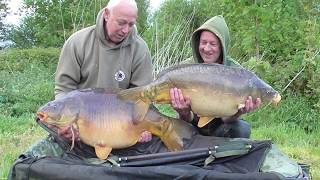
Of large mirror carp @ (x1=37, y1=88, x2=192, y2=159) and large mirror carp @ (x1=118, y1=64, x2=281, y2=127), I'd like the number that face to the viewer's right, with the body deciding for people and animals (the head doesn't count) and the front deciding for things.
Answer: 1

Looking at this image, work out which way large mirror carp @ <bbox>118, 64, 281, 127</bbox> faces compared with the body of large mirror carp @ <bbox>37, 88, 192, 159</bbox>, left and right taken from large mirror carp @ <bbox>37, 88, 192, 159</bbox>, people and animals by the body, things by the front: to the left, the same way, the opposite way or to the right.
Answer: the opposite way

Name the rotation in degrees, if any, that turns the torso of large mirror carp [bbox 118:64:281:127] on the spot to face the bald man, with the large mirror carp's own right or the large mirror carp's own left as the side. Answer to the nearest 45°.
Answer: approximately 135° to the large mirror carp's own left

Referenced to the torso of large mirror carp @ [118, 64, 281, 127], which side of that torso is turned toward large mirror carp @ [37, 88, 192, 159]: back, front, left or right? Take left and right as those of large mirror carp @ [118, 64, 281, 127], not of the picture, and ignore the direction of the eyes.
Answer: back

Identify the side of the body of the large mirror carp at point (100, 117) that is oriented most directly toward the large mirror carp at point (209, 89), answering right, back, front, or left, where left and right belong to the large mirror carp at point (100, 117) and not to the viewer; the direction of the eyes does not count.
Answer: back

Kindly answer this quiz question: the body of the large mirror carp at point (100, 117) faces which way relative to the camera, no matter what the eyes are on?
to the viewer's left

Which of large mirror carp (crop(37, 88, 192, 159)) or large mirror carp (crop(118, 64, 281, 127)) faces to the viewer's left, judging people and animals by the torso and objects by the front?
large mirror carp (crop(37, 88, 192, 159))

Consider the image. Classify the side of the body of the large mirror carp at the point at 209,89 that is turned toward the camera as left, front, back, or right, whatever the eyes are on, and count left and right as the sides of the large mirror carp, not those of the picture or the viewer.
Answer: right
